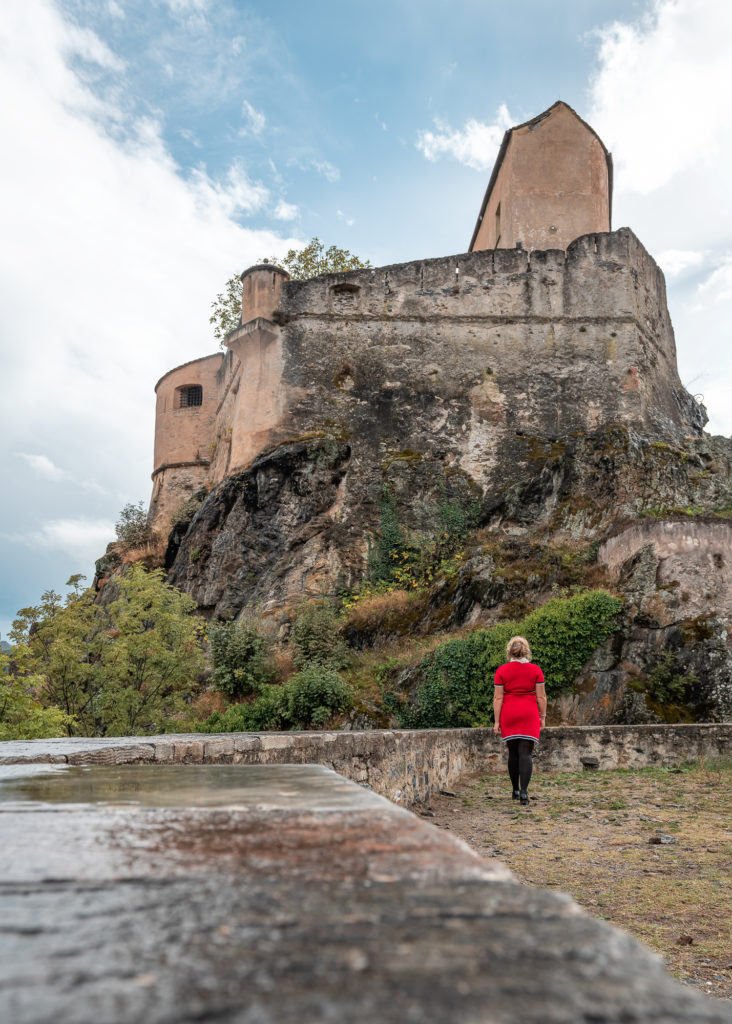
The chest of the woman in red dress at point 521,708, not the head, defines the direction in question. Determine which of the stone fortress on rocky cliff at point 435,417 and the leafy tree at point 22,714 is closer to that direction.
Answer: the stone fortress on rocky cliff

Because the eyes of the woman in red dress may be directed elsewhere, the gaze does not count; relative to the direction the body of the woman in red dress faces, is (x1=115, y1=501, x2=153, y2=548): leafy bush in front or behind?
in front

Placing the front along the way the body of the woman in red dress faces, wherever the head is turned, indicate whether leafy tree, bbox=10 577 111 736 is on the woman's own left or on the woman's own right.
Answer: on the woman's own left

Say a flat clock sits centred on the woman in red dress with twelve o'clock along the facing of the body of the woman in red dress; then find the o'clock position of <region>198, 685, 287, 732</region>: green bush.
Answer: The green bush is roughly at 11 o'clock from the woman in red dress.

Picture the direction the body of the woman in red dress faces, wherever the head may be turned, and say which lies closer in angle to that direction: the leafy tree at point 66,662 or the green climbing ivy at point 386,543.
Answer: the green climbing ivy

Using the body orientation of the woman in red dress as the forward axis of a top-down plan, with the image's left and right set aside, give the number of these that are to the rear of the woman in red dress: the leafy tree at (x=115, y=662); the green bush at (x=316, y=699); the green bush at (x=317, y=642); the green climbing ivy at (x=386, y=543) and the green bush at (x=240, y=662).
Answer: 0

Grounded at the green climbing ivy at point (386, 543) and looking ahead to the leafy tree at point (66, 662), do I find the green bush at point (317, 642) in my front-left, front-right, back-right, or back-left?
front-left

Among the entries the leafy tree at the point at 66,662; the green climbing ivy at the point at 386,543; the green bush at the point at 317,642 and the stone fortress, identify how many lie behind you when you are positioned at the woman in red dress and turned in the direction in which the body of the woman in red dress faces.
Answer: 0

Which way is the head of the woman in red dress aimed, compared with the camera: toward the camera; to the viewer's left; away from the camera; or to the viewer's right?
away from the camera

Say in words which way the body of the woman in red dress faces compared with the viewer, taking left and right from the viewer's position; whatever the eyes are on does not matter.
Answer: facing away from the viewer

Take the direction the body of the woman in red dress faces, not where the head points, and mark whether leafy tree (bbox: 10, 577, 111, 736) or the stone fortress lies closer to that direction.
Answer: the stone fortress

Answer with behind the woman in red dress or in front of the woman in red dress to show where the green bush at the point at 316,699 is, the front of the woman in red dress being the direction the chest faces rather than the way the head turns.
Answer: in front

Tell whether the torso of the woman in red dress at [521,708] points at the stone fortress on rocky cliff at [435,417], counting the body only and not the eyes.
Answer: yes

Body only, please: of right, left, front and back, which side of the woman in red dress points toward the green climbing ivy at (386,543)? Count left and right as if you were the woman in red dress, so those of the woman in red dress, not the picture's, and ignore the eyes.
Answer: front

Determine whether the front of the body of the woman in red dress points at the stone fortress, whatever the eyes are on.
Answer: yes
